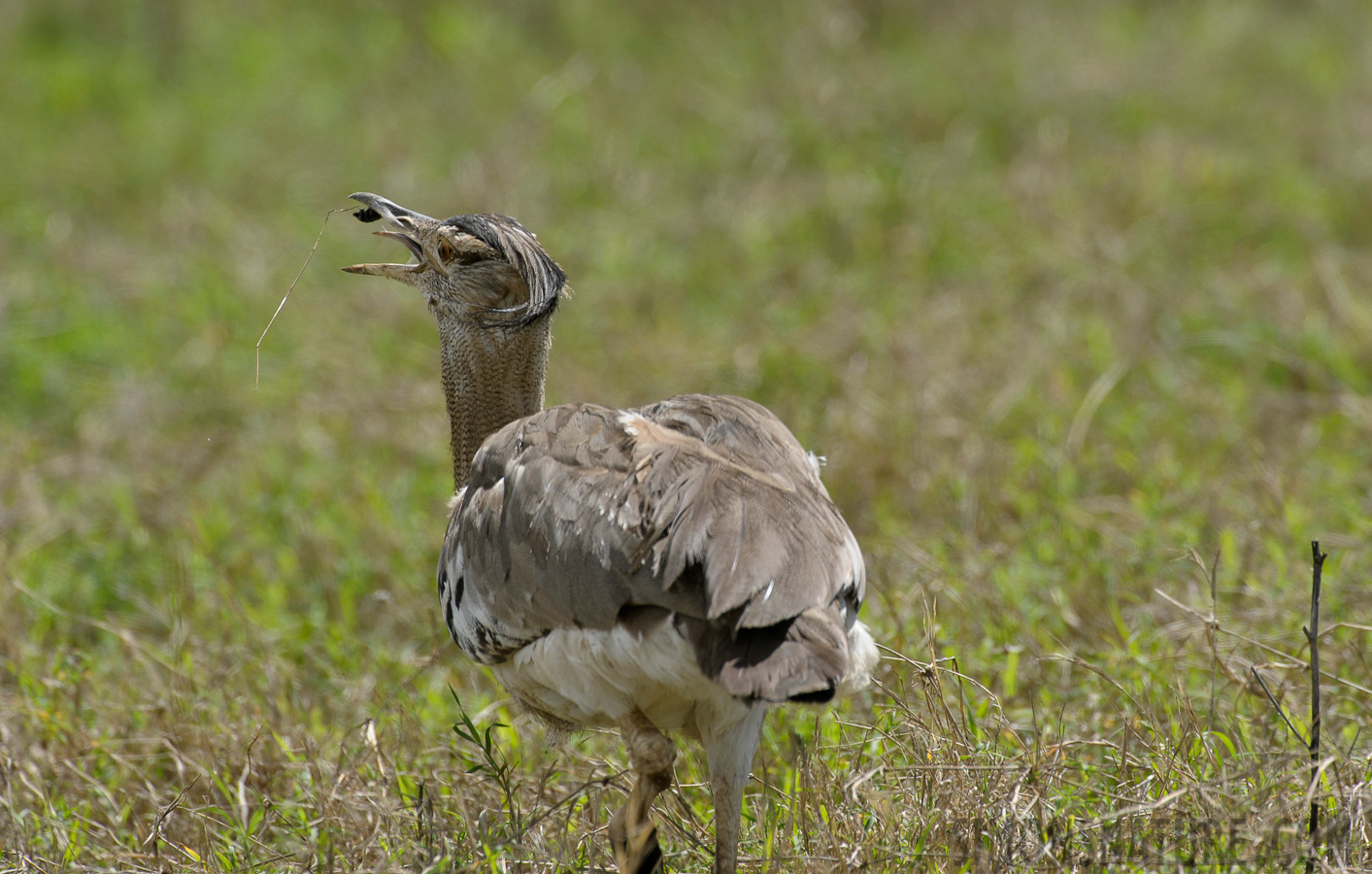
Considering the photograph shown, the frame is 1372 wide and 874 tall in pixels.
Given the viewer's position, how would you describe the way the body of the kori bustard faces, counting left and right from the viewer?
facing away from the viewer and to the left of the viewer
